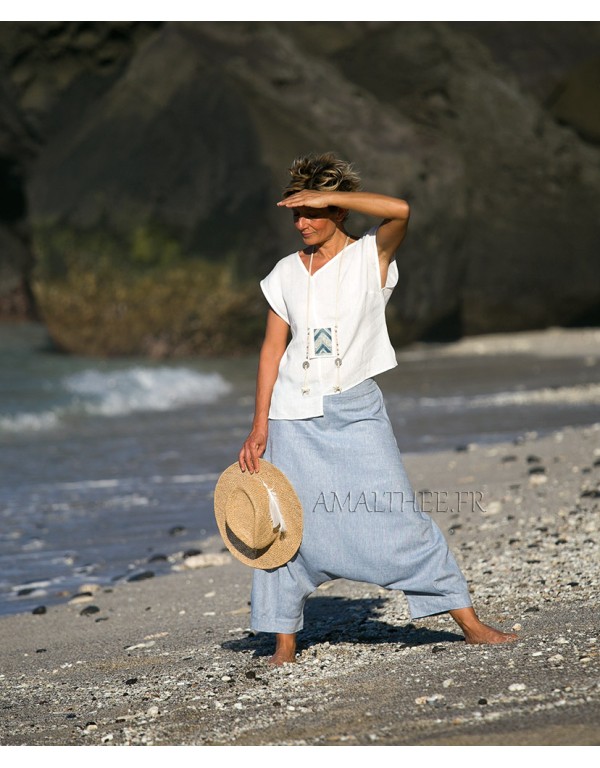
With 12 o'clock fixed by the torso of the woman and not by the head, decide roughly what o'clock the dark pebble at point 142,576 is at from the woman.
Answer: The dark pebble is roughly at 5 o'clock from the woman.

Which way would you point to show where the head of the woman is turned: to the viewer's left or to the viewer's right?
to the viewer's left

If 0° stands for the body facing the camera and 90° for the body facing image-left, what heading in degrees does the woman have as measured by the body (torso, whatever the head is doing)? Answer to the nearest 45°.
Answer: approximately 0°

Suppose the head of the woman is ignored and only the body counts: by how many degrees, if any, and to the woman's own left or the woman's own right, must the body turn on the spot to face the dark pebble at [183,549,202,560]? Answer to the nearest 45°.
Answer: approximately 180°
